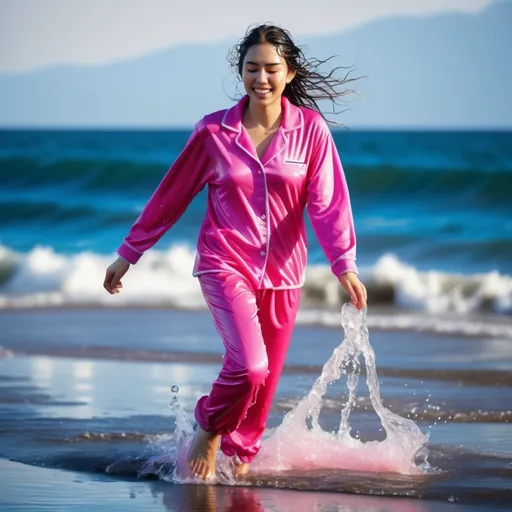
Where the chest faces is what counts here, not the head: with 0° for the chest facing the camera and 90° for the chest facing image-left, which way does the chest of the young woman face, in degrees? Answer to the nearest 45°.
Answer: approximately 0°

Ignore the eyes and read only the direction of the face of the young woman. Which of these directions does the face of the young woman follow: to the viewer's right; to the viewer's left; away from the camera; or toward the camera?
toward the camera
